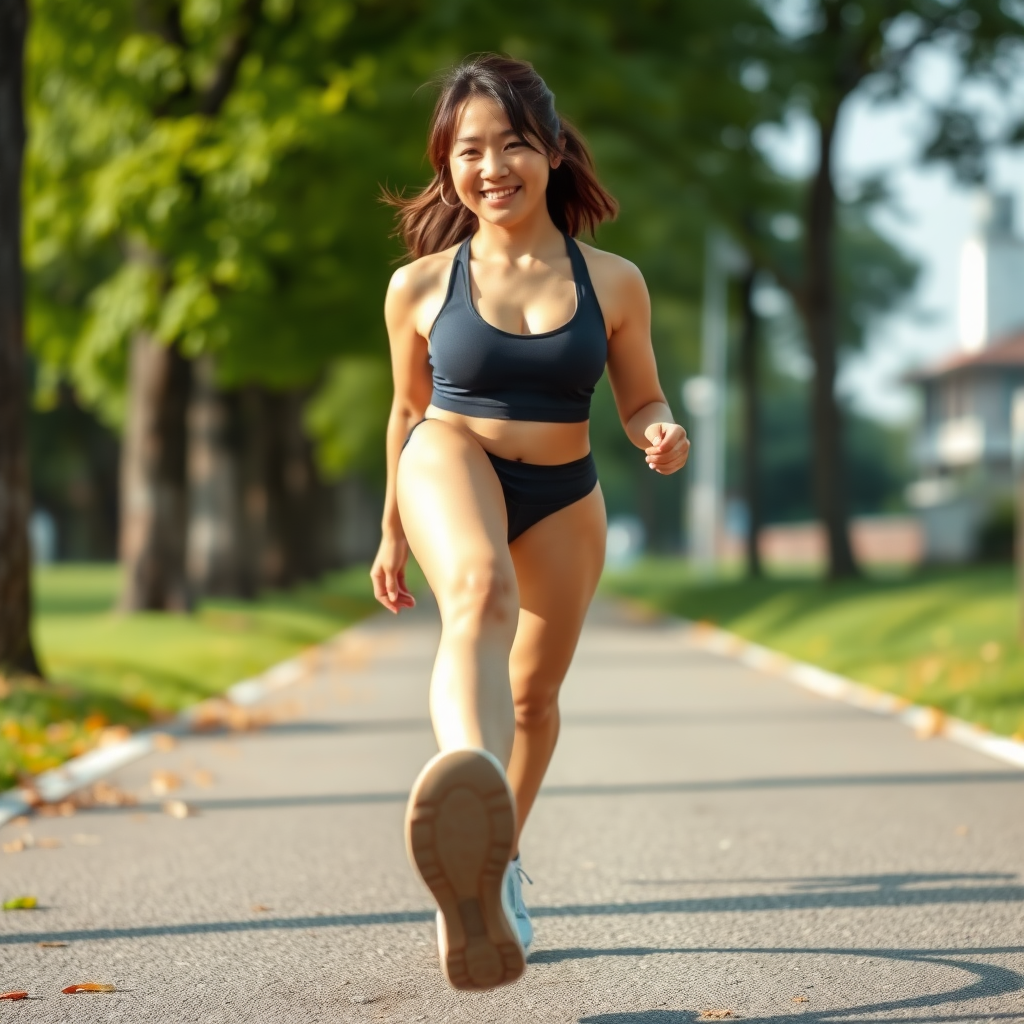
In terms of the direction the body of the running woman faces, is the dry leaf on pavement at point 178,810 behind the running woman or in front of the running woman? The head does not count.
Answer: behind

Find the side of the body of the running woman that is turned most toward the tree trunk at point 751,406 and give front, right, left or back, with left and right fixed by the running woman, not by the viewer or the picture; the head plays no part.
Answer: back

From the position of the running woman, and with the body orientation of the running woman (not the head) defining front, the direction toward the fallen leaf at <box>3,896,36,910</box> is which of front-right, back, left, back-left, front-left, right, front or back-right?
back-right

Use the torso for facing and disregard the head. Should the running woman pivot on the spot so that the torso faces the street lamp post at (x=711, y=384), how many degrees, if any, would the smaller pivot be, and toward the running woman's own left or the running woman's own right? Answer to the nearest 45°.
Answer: approximately 180°

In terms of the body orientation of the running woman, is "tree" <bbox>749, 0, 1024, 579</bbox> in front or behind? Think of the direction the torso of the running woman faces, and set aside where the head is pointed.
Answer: behind

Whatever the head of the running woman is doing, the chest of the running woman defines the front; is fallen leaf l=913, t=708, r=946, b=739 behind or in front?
behind

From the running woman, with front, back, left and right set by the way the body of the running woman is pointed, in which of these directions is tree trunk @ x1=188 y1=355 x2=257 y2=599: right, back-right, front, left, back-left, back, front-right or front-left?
back

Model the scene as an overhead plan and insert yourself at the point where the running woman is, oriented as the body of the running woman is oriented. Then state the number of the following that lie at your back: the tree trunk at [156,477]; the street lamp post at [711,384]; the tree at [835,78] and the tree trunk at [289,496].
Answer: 4

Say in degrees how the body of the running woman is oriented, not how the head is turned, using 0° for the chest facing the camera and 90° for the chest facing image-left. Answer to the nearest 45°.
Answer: approximately 0°

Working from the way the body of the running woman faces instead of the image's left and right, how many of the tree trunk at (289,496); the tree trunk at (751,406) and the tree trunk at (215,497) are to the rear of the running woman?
3
